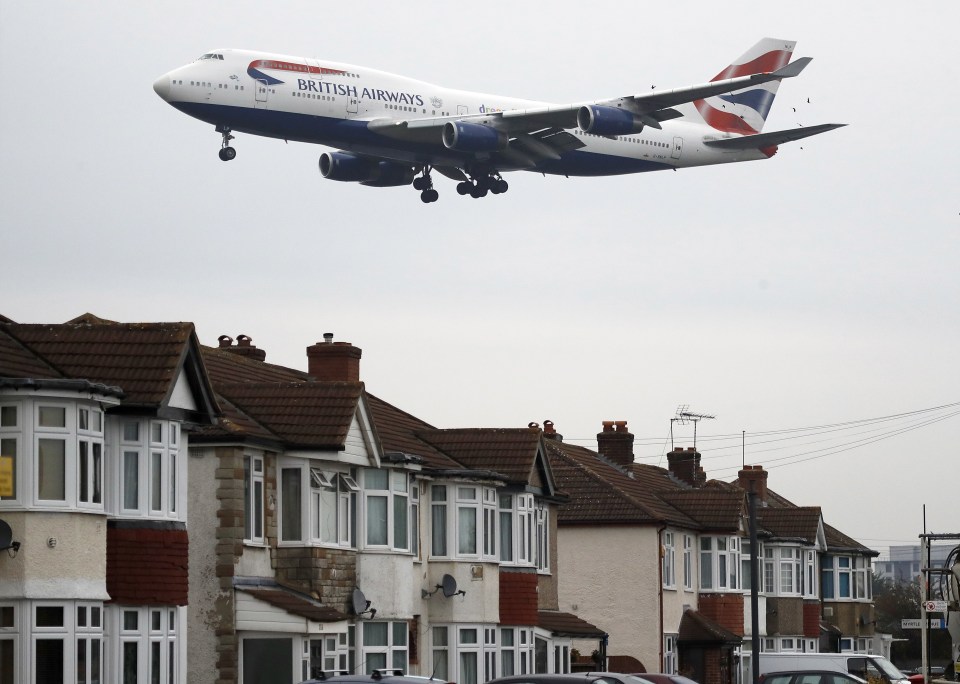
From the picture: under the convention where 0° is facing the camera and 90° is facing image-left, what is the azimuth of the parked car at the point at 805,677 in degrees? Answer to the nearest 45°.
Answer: approximately 270°

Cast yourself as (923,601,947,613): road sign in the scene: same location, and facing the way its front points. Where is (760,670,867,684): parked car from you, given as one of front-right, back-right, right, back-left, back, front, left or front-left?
back-right

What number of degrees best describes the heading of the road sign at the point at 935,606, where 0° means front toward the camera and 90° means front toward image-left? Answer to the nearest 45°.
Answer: approximately 0°

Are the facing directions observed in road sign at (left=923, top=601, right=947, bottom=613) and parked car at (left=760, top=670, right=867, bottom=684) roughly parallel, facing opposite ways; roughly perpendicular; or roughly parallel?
roughly perpendicular

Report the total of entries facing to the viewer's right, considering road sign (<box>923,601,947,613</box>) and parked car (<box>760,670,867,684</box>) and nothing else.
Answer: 1
